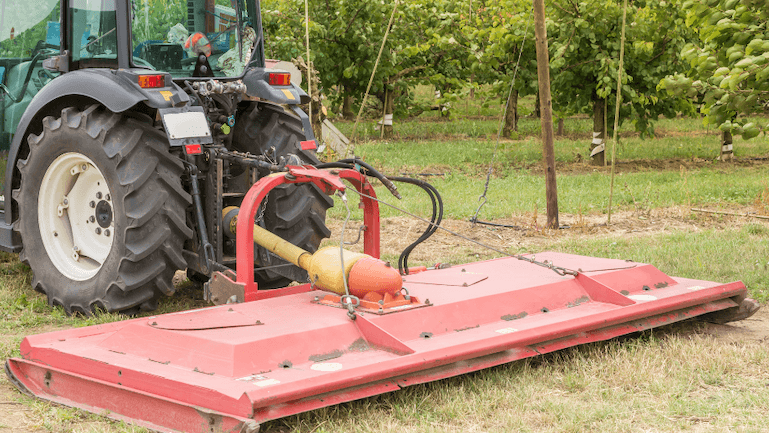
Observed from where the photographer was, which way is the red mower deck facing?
facing away from the viewer and to the left of the viewer

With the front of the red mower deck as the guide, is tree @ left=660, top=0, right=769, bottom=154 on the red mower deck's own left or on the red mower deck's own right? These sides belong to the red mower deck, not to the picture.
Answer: on the red mower deck's own right

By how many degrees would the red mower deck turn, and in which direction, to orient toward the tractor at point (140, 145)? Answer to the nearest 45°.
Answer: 0° — it already faces it

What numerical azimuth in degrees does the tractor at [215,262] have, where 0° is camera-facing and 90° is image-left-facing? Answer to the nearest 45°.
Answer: approximately 135°

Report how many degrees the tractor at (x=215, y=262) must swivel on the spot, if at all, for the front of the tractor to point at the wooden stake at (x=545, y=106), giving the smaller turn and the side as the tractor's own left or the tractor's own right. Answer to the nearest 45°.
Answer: approximately 90° to the tractor's own right
